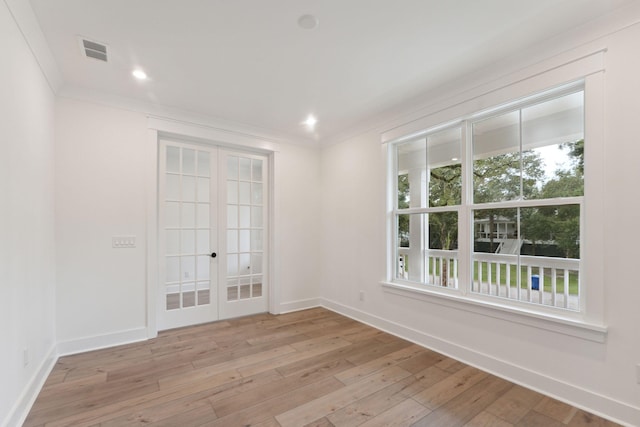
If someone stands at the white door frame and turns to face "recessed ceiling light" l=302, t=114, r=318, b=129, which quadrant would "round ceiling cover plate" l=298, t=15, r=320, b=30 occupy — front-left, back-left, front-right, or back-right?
front-right

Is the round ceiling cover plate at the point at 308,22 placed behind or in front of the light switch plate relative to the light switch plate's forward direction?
in front

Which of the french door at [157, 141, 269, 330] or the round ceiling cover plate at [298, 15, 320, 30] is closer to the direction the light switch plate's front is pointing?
the round ceiling cover plate

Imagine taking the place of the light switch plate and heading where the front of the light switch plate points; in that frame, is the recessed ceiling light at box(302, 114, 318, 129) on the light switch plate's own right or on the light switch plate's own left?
on the light switch plate's own left

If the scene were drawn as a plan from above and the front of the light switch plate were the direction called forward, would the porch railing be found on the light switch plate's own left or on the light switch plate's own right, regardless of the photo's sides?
on the light switch plate's own left

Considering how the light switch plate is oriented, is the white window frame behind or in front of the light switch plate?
in front

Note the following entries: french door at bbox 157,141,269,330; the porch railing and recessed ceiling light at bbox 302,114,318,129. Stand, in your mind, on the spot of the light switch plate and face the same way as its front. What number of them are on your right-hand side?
0

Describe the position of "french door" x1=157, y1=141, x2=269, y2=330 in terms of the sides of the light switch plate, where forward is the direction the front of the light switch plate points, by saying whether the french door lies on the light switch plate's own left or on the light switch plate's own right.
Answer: on the light switch plate's own left

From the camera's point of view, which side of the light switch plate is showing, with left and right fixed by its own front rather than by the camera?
front

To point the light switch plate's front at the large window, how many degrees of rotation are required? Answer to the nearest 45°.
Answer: approximately 45° to its left

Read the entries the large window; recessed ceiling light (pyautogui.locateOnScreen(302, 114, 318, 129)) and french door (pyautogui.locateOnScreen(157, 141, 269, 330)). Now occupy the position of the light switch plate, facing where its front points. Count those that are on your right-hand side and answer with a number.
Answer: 0
